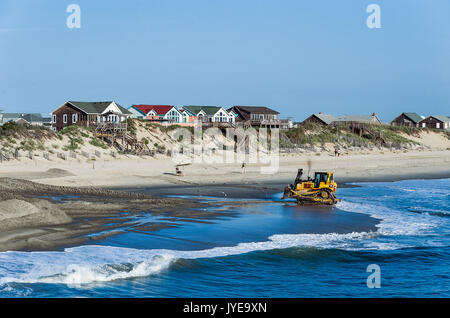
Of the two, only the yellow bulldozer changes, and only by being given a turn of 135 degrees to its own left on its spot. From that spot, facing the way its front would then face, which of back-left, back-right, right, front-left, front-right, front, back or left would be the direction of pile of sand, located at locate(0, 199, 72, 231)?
right

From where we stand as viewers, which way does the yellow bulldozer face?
facing to the left of the viewer
